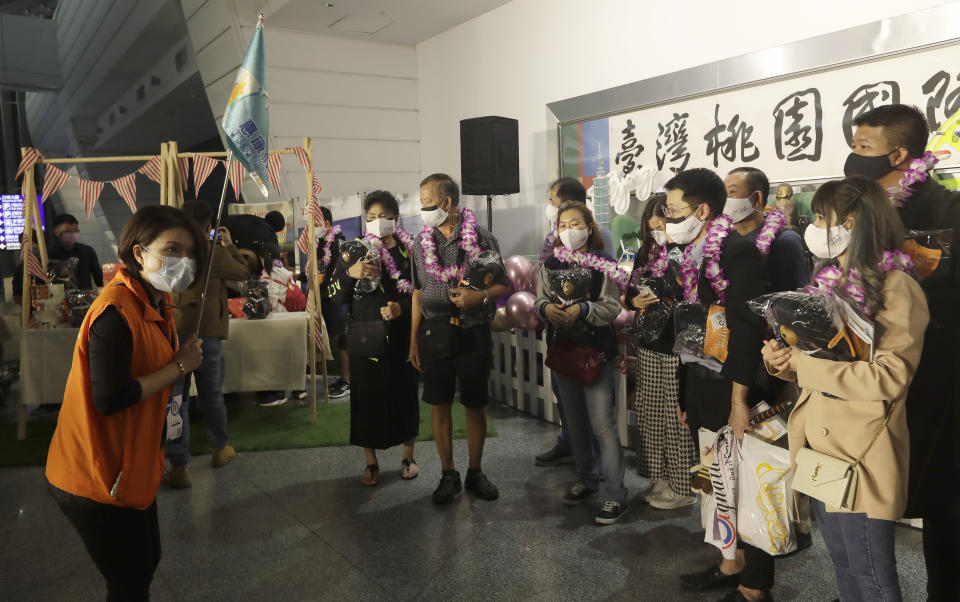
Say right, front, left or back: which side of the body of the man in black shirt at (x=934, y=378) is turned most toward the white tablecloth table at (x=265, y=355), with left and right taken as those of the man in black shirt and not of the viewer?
front

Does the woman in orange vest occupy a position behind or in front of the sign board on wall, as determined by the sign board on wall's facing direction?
in front

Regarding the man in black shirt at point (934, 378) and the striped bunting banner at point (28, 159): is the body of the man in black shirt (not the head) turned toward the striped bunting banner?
yes

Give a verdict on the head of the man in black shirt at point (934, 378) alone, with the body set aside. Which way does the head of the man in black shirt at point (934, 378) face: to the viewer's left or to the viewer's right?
to the viewer's left

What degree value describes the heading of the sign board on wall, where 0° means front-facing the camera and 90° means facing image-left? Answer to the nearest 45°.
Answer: approximately 45°

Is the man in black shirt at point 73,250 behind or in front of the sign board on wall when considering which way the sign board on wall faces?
in front

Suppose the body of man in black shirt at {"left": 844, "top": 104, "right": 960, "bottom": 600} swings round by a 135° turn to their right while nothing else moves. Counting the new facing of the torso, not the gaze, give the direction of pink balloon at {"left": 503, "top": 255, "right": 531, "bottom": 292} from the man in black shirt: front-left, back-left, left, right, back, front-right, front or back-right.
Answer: left

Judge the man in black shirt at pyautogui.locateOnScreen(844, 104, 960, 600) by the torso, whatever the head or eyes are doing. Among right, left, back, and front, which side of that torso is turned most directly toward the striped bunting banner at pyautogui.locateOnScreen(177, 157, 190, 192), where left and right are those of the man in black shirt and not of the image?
front

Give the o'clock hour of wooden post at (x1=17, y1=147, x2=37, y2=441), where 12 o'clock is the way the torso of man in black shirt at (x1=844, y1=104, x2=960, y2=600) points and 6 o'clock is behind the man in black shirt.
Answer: The wooden post is roughly at 12 o'clock from the man in black shirt.

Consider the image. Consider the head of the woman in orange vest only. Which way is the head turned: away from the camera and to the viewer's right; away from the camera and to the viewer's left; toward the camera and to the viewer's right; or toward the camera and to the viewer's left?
toward the camera and to the viewer's right

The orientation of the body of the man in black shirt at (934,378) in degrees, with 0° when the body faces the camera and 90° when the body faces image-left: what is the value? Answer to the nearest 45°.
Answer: approximately 90°

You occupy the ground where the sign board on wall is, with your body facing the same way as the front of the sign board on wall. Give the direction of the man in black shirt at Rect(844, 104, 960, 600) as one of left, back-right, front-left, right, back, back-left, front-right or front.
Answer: front-left
